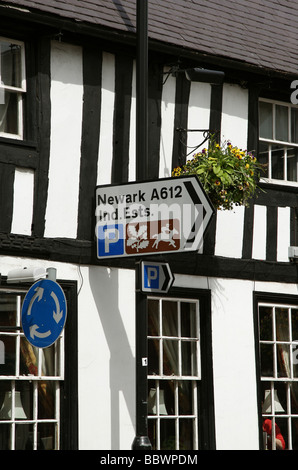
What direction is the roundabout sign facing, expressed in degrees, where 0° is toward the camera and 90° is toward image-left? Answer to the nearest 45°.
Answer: approximately 45°
